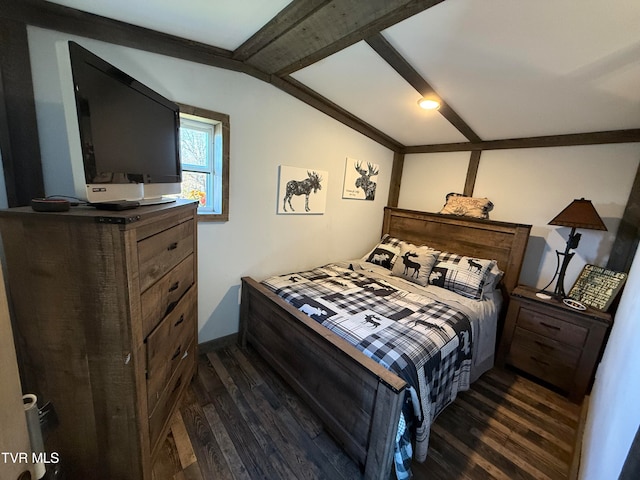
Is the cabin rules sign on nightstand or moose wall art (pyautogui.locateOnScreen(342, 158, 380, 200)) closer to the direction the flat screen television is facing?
the cabin rules sign on nightstand

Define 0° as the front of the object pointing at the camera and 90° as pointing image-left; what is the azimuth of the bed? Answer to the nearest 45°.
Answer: approximately 45°

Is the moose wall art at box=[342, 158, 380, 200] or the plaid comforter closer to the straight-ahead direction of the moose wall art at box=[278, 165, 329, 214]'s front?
the plaid comforter

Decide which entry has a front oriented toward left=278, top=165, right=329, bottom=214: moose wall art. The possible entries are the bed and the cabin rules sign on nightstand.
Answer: the cabin rules sign on nightstand

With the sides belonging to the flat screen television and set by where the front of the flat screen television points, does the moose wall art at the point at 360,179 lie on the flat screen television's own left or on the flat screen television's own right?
on the flat screen television's own left

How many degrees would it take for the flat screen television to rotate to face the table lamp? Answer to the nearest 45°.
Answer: approximately 45° to its left

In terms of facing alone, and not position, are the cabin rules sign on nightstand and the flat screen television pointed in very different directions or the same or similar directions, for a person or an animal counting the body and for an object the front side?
very different directions

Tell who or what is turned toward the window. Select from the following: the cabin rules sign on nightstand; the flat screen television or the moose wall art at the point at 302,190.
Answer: the cabin rules sign on nightstand

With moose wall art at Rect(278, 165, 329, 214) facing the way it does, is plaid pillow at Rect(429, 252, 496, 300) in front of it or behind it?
in front

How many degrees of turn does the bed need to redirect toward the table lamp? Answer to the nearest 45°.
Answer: approximately 180°

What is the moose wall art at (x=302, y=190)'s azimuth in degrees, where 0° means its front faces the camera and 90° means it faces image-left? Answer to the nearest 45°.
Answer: approximately 315°

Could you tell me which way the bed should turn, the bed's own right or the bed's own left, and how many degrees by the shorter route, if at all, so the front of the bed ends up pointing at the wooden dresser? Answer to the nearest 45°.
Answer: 0° — it already faces it

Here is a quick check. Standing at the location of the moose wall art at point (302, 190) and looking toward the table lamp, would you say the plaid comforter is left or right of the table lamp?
right

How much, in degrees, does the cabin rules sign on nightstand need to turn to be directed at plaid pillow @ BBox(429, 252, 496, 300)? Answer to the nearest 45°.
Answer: approximately 90° to its right

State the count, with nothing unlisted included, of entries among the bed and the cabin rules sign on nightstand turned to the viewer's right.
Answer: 0

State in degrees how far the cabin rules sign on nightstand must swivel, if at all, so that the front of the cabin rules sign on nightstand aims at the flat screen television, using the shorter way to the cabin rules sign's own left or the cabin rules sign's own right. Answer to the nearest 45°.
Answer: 0° — it already faces it

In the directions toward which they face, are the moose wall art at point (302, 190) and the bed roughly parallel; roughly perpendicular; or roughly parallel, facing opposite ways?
roughly perpendicular

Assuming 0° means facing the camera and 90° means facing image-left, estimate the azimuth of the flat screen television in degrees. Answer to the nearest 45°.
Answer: approximately 315°
